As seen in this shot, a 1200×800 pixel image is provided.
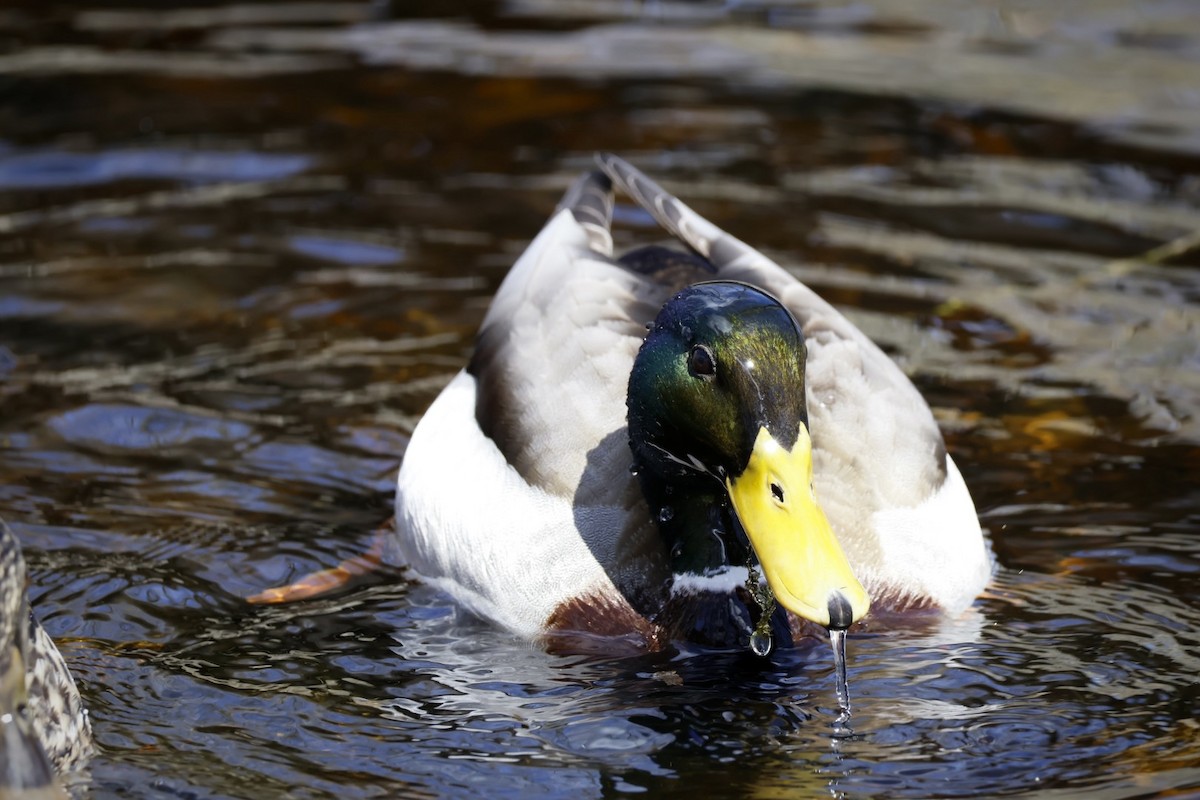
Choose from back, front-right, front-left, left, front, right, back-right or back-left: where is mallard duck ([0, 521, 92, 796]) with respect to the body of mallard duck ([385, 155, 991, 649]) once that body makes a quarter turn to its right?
front-left

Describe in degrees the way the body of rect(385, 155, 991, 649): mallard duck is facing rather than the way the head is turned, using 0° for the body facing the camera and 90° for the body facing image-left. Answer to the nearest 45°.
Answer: approximately 0°
